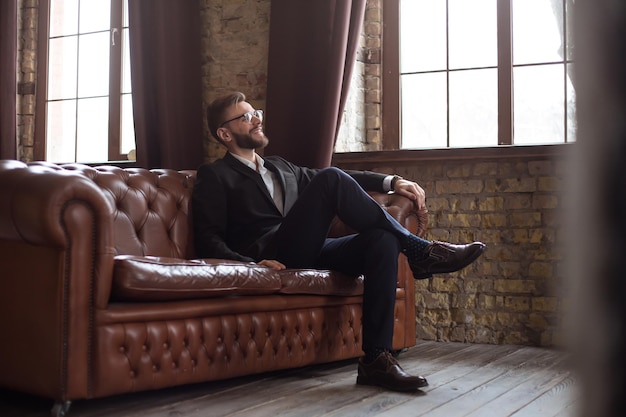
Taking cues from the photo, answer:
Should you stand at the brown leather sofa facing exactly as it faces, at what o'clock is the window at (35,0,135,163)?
The window is roughly at 7 o'clock from the brown leather sofa.

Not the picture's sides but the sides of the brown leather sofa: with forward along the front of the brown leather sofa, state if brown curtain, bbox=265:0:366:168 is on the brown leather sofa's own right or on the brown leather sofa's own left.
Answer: on the brown leather sofa's own left

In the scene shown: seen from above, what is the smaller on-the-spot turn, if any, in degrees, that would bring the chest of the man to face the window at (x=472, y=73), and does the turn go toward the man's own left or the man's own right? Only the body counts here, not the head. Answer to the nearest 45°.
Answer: approximately 90° to the man's own left

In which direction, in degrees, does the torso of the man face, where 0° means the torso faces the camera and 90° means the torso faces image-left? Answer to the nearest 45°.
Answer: approximately 315°

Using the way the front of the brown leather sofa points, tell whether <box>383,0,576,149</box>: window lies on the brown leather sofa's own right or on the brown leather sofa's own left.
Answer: on the brown leather sofa's own left

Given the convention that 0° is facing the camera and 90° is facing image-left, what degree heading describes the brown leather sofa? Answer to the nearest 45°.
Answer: approximately 315°

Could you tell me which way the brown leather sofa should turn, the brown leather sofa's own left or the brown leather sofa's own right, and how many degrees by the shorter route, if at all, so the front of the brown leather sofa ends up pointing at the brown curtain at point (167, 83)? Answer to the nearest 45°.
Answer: approximately 135° to the brown leather sofa's own left

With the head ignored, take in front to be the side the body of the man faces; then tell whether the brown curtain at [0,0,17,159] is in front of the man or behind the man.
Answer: behind
